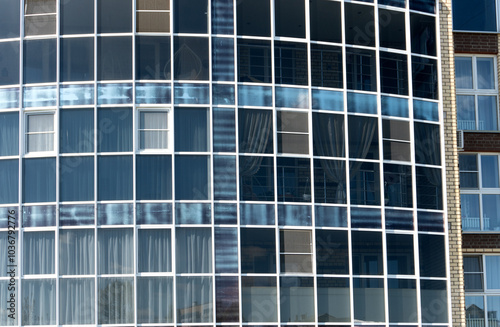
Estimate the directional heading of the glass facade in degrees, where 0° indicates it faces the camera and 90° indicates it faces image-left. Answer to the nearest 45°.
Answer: approximately 0°
